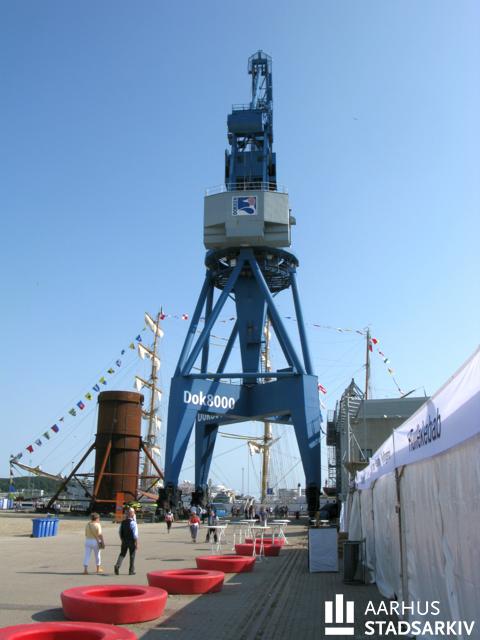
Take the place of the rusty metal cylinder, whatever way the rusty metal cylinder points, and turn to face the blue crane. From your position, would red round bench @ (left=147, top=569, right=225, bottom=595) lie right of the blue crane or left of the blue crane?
right

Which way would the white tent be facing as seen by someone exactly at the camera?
facing to the left of the viewer

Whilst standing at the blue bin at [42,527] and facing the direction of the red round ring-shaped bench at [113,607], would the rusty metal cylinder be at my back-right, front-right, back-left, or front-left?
back-left

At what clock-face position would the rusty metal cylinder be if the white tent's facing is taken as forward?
The rusty metal cylinder is roughly at 2 o'clock from the white tent.
